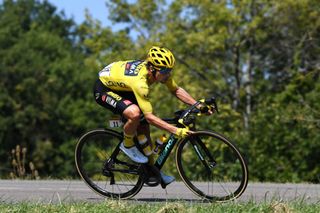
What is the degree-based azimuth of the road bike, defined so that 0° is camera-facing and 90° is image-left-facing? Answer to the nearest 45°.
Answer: approximately 270°

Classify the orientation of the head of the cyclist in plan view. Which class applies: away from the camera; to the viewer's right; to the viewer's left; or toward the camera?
to the viewer's right
